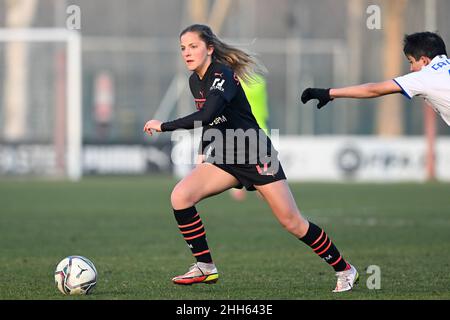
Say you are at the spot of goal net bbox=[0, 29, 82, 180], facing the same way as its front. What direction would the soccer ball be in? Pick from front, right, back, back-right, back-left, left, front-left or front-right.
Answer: front

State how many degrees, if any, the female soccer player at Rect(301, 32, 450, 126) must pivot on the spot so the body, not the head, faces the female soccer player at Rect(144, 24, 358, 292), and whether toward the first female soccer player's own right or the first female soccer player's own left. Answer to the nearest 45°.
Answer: approximately 45° to the first female soccer player's own left

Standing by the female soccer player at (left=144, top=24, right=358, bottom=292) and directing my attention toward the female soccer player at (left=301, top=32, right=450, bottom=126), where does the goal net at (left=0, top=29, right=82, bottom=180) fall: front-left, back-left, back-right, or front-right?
back-left

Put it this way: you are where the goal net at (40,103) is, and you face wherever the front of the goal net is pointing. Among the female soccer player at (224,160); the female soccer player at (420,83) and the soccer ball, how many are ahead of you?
3

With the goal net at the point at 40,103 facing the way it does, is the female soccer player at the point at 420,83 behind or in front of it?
in front

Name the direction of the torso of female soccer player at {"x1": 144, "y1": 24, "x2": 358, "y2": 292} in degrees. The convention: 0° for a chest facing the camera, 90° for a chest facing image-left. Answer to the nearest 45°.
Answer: approximately 45°

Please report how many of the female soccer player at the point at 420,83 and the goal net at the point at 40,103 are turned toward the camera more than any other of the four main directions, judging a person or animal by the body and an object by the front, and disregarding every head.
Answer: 1

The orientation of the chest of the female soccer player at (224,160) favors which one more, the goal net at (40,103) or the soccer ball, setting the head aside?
the soccer ball

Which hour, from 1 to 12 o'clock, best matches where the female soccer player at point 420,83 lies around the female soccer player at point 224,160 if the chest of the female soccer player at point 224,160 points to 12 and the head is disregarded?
the female soccer player at point 420,83 is roughly at 8 o'clock from the female soccer player at point 224,160.

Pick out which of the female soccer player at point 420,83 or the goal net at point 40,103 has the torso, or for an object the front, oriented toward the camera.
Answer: the goal net

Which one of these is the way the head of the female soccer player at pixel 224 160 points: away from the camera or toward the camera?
toward the camera

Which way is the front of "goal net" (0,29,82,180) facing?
toward the camera
